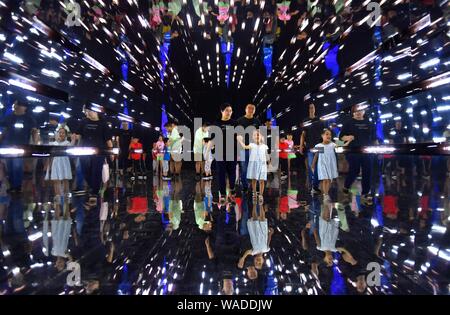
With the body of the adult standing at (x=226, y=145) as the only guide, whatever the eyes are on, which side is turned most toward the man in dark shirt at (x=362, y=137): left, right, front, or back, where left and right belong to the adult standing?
left

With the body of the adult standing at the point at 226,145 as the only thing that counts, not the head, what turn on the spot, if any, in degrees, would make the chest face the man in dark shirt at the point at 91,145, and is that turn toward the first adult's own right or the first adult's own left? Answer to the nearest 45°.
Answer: approximately 90° to the first adult's own right

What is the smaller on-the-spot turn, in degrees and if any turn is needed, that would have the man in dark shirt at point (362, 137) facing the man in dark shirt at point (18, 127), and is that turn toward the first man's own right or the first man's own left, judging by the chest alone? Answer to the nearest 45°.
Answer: approximately 45° to the first man's own right

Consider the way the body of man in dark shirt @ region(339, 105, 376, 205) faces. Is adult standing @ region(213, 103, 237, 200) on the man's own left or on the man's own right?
on the man's own right

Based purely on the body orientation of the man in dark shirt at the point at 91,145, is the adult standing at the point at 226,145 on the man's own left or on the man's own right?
on the man's own left

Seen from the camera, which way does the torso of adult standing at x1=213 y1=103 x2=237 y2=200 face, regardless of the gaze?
toward the camera

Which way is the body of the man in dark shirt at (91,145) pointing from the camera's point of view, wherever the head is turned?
toward the camera

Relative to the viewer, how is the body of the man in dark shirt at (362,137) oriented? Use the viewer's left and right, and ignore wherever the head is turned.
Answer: facing the viewer

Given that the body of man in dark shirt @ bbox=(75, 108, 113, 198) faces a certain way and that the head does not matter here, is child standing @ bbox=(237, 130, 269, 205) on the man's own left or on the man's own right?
on the man's own left

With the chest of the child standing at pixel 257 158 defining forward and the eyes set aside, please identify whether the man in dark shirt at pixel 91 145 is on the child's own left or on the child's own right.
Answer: on the child's own right
